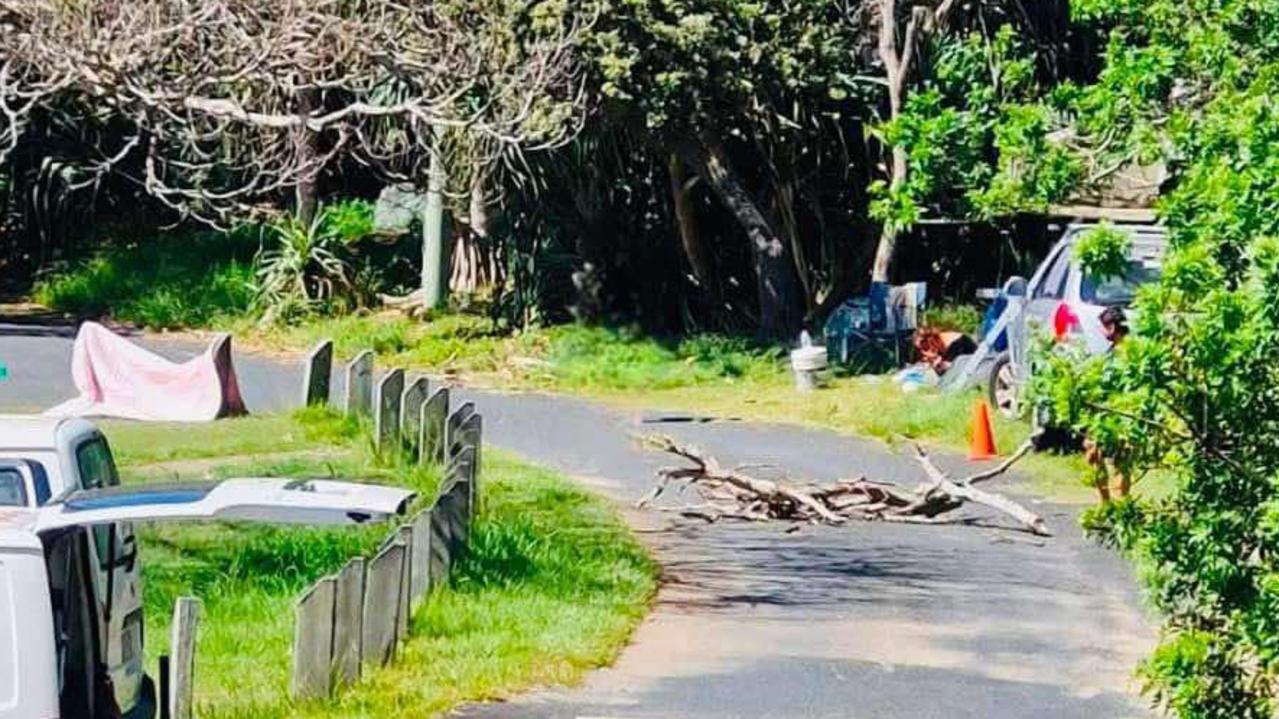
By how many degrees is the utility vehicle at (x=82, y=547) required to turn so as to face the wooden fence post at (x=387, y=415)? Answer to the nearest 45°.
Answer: approximately 90° to its right

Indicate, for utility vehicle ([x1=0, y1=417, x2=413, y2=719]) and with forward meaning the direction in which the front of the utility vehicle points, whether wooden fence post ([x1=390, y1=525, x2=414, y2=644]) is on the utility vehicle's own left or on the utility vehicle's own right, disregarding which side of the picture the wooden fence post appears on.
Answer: on the utility vehicle's own right

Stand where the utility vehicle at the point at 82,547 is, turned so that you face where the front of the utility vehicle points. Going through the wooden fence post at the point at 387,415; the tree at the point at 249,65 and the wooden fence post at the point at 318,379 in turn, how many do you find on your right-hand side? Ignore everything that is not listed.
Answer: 3

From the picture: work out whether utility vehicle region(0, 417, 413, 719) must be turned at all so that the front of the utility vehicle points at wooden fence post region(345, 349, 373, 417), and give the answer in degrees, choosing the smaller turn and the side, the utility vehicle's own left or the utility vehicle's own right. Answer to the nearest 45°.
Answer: approximately 90° to the utility vehicle's own right
